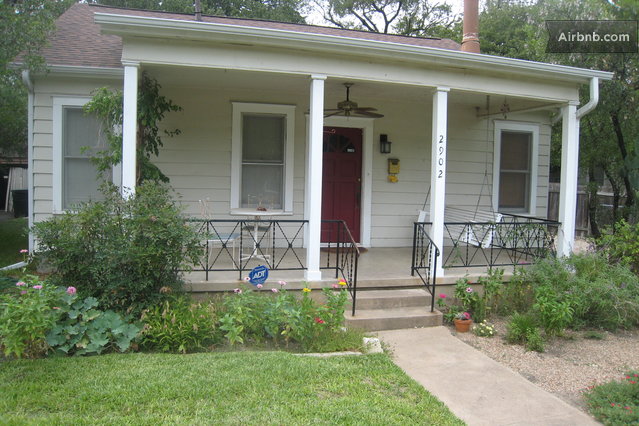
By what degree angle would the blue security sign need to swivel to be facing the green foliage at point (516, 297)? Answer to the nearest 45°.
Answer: approximately 90° to its left

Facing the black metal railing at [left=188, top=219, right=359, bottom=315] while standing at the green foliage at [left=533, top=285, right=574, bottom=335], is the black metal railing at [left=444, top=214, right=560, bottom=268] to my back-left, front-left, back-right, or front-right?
front-right

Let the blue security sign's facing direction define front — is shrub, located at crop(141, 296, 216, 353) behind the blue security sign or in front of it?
in front

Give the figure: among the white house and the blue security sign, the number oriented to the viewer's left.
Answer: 0

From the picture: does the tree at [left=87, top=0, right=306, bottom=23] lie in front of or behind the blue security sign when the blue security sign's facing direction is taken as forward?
behind

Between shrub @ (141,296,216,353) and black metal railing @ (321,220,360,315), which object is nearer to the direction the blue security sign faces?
the shrub

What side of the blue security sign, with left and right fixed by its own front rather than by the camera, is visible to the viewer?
front

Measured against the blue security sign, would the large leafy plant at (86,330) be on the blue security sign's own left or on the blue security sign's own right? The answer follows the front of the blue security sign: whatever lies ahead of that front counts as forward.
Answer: on the blue security sign's own right

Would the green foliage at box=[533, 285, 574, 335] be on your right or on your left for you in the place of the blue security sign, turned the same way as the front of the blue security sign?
on your left

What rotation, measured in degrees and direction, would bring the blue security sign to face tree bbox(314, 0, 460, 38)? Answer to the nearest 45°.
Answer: approximately 180°

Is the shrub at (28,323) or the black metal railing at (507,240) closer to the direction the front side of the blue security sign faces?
the shrub

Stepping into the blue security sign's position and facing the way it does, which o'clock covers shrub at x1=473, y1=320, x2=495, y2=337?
The shrub is roughly at 9 o'clock from the blue security sign.

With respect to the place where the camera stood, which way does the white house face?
facing the viewer and to the right of the viewer

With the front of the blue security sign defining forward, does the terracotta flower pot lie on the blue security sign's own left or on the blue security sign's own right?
on the blue security sign's own left

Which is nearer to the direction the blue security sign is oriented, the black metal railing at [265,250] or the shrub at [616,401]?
the shrub
